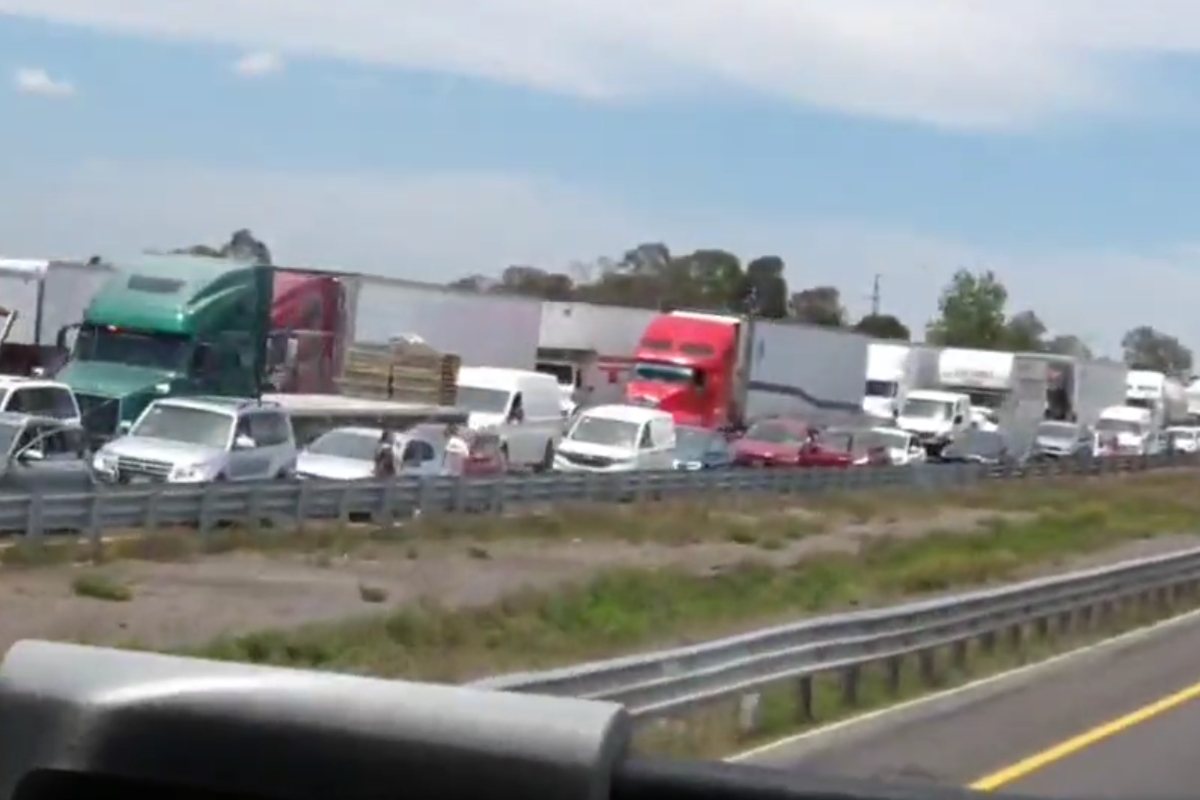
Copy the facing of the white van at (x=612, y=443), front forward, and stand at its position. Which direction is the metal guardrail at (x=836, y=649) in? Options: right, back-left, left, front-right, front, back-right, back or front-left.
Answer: front-left

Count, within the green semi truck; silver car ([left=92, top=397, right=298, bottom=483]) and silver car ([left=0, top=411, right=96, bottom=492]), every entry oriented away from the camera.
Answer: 0

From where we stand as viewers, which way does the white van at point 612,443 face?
facing the viewer and to the left of the viewer

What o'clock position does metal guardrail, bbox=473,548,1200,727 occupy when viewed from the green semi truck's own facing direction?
The metal guardrail is roughly at 10 o'clock from the green semi truck.

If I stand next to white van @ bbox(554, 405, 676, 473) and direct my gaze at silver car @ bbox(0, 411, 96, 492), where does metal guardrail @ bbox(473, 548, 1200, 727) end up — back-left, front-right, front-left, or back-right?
front-left

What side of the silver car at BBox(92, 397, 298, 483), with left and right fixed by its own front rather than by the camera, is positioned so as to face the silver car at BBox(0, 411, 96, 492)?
front

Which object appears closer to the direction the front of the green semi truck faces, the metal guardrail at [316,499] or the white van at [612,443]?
the metal guardrail

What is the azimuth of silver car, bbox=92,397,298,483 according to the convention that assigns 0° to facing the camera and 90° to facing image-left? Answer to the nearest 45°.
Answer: approximately 45°

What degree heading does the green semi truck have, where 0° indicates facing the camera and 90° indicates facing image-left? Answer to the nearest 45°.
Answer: approximately 45°
